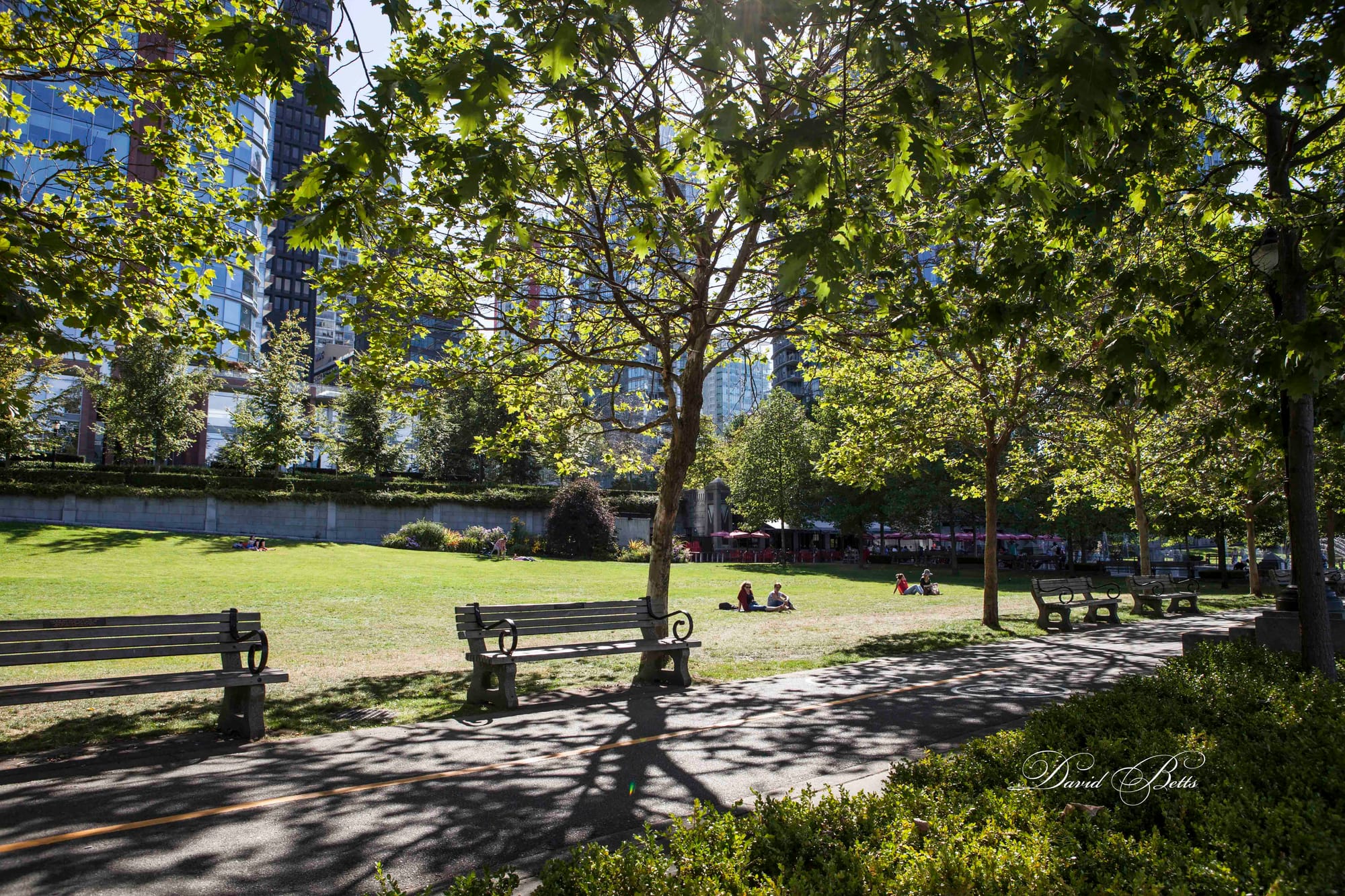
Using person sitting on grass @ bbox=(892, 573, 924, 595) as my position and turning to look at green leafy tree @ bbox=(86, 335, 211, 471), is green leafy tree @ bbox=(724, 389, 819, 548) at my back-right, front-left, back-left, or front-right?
front-right

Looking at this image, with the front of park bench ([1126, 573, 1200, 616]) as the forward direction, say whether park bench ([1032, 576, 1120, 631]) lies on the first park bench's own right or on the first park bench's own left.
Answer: on the first park bench's own right

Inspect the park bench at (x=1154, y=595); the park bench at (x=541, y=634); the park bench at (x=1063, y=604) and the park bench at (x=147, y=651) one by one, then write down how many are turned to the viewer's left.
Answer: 0

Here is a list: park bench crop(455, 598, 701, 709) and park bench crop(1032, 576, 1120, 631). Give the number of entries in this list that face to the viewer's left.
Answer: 0

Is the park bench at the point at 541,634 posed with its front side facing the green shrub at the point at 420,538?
no

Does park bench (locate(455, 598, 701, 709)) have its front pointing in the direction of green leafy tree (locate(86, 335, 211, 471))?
no

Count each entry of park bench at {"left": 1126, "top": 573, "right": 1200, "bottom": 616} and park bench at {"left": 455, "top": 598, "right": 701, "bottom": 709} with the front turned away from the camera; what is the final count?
0

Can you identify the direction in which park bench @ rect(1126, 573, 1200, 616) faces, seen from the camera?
facing the viewer and to the right of the viewer

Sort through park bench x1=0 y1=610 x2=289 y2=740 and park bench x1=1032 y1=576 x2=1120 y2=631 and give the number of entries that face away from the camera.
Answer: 0

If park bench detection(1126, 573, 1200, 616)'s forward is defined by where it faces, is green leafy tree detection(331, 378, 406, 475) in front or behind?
behind

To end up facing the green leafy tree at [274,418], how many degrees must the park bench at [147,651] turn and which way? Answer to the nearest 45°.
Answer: approximately 135° to its left
